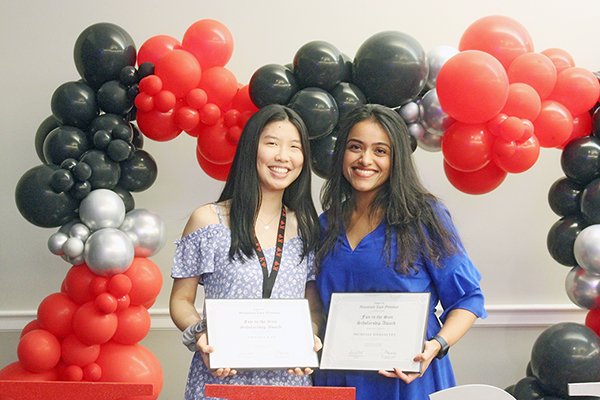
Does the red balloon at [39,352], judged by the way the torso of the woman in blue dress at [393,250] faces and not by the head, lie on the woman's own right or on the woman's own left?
on the woman's own right

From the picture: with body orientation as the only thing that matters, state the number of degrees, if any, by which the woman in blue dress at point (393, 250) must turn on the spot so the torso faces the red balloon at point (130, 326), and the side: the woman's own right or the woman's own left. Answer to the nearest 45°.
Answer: approximately 45° to the woman's own right

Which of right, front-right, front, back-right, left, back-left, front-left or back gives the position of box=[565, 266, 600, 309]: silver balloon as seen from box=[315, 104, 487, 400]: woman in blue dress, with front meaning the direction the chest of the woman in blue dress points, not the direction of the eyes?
back

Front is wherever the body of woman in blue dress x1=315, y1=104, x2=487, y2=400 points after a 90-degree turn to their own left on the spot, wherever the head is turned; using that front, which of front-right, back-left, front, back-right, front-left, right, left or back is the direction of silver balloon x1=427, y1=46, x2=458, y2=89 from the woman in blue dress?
back-left

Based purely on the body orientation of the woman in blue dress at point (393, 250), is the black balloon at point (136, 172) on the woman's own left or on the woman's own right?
on the woman's own right

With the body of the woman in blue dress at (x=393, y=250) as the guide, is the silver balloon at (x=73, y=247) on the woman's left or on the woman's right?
on the woman's right

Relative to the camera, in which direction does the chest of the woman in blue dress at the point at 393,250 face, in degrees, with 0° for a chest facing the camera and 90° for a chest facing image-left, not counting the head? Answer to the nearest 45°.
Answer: approximately 45°

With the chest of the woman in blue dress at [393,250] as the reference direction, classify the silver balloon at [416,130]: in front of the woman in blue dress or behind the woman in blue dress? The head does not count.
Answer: behind
